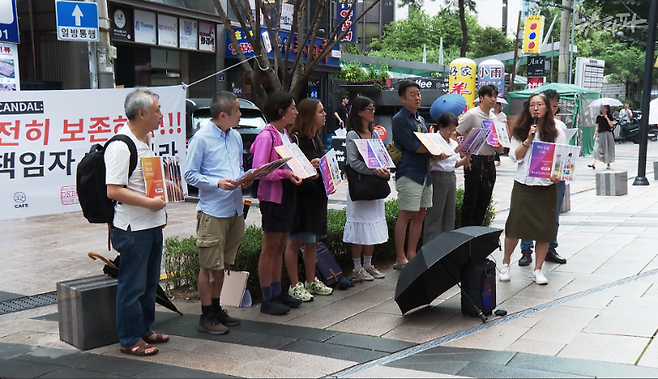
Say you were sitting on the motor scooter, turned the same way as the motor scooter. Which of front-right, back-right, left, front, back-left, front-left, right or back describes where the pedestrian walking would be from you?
left

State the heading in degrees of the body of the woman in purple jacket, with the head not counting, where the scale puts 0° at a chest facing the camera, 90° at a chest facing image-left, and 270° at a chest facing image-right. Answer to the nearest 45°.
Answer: approximately 270°

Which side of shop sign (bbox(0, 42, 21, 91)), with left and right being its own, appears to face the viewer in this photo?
front

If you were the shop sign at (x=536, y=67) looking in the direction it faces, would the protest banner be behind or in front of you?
in front

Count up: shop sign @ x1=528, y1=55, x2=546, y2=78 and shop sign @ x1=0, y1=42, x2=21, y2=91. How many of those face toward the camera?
2

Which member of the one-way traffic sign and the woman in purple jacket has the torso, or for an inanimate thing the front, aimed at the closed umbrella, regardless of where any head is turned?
the one-way traffic sign

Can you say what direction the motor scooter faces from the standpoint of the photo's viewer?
facing to the left of the viewer

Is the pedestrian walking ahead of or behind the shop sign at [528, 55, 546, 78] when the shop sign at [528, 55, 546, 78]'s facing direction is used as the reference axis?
ahead

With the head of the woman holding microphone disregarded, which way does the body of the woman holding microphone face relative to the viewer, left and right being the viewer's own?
facing the viewer

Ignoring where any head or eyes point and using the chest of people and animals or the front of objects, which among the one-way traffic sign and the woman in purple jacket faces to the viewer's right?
the woman in purple jacket

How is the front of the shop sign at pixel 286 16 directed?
toward the camera

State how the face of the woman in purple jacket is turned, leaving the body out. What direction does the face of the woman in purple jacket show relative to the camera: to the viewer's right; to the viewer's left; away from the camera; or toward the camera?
to the viewer's right

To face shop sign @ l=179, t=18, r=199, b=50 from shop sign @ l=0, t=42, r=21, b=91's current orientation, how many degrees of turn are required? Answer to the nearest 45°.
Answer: approximately 135° to its left

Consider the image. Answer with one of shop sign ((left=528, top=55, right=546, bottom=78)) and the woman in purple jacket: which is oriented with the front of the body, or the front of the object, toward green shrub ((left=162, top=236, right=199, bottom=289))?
the shop sign

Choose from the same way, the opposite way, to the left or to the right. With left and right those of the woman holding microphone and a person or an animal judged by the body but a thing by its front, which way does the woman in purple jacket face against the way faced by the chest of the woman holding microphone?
to the left

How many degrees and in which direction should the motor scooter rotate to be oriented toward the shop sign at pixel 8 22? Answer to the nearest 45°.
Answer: approximately 90° to its left
